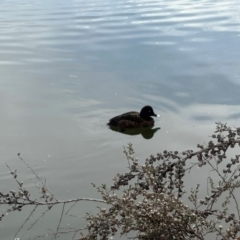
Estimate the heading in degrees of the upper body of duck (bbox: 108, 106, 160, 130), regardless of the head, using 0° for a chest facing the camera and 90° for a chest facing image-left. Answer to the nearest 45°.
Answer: approximately 270°
